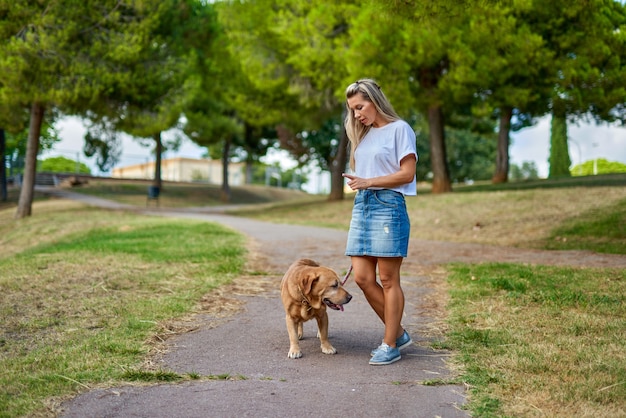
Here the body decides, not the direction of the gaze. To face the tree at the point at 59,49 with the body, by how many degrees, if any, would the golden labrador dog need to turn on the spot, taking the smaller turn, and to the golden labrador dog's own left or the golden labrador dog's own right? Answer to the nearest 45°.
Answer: approximately 135° to the golden labrador dog's own right

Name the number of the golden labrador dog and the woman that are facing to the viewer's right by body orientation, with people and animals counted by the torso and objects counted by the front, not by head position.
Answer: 0

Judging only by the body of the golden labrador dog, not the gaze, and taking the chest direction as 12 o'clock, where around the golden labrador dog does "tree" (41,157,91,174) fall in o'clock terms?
The tree is roughly at 5 o'clock from the golden labrador dog.

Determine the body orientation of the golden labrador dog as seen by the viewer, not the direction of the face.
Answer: toward the camera

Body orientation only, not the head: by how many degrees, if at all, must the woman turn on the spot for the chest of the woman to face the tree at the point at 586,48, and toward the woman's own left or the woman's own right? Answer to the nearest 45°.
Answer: approximately 135° to the woman's own right

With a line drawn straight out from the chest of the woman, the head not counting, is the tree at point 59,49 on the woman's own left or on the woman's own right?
on the woman's own right

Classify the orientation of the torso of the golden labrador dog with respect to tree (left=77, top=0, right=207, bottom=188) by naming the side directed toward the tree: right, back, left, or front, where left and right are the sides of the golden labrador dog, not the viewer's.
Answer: back

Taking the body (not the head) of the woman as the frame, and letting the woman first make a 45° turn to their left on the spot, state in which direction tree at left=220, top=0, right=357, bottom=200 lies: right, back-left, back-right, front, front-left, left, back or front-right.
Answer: back

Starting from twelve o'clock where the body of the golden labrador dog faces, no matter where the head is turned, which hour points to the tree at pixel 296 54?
The tree is roughly at 6 o'clock from the golden labrador dog.

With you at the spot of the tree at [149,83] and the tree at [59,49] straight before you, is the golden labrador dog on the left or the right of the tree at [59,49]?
left

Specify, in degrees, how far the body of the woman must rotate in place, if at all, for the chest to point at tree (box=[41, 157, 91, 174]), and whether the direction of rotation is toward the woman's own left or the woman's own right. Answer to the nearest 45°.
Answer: approximately 90° to the woman's own right

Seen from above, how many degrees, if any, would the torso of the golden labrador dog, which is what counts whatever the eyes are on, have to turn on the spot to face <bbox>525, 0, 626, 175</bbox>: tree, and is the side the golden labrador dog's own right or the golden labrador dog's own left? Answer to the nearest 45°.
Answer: approximately 135° to the golden labrador dog's own left
